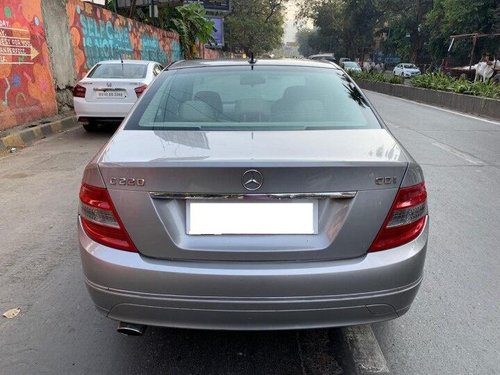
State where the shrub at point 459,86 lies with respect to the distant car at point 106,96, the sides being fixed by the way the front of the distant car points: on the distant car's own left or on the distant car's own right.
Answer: on the distant car's own right

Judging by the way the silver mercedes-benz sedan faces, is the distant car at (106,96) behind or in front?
in front

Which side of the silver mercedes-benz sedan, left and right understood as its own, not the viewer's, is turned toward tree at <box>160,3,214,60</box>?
front

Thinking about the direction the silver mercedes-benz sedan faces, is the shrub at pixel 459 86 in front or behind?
in front

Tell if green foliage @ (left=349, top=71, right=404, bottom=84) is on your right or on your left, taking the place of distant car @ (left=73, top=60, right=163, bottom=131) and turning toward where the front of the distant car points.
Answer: on your right

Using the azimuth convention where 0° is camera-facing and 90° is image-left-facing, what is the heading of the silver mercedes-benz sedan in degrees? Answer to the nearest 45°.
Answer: approximately 180°

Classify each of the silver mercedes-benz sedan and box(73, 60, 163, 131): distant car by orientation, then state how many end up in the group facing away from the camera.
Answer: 2

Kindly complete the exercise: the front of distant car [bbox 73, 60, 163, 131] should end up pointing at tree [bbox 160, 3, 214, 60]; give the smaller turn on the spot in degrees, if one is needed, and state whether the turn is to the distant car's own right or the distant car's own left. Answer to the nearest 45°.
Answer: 0° — it already faces it

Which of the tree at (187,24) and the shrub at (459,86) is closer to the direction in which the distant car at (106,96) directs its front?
the tree

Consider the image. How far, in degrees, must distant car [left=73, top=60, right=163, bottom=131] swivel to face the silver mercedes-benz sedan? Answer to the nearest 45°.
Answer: approximately 180°

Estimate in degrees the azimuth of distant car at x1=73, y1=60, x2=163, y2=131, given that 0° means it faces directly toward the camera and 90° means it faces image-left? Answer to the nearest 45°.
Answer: approximately 180°
